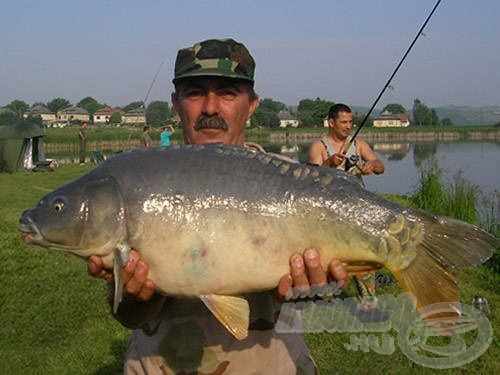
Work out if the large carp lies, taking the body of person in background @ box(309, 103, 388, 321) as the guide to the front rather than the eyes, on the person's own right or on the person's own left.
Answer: on the person's own right

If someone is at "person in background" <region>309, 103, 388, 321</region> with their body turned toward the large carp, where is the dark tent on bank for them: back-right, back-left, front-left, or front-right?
back-right

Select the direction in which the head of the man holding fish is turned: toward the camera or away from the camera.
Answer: toward the camera

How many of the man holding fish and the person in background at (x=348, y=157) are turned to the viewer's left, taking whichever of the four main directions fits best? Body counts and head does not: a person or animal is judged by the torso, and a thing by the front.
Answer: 0

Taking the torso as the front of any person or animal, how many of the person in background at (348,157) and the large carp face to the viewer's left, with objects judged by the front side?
1

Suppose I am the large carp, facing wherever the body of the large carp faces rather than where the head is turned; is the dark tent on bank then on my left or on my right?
on my right

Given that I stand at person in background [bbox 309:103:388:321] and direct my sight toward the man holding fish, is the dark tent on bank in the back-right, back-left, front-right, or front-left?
back-right

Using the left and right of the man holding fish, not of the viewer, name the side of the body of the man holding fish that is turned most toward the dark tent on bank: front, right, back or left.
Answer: back

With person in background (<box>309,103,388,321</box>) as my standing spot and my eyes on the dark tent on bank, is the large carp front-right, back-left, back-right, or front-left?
back-left

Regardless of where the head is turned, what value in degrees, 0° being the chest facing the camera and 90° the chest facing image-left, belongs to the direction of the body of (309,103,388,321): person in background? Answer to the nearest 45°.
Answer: approximately 315°

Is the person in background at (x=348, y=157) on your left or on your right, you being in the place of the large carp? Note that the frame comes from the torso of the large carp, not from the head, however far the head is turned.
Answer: on your right

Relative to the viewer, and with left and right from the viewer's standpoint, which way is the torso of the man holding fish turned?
facing the viewer

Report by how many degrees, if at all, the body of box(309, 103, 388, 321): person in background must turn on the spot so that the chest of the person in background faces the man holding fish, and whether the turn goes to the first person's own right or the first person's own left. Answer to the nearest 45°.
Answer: approximately 45° to the first person's own right

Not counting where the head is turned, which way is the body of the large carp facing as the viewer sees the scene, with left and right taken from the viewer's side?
facing to the left of the viewer
